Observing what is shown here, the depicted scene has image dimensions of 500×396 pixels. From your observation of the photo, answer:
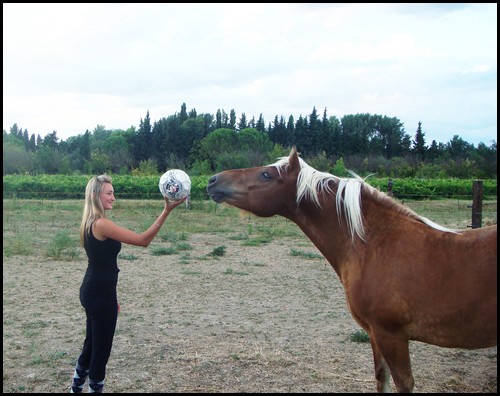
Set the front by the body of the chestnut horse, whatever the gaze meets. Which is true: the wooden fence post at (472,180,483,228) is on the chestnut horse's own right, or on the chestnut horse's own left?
on the chestnut horse's own right

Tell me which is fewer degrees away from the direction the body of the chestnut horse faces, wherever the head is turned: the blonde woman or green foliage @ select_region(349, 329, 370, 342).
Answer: the blonde woman

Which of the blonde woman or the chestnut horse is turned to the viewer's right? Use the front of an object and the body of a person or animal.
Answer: the blonde woman

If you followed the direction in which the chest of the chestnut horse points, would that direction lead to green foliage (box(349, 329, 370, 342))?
no

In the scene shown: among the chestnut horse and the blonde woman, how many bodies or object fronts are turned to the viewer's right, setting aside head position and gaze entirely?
1

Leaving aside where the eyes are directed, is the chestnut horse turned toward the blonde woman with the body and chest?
yes

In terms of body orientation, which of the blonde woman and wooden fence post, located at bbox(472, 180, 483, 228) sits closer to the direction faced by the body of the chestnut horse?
the blonde woman

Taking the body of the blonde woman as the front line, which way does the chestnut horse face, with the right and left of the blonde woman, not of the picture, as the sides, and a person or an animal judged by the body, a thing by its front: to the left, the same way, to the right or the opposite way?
the opposite way

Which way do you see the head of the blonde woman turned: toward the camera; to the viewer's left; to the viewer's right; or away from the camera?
to the viewer's right

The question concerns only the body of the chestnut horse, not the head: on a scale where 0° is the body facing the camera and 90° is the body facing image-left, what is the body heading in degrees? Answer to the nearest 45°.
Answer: approximately 90°

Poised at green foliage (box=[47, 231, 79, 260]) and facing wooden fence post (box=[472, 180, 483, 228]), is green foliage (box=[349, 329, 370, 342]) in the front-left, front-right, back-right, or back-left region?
front-right

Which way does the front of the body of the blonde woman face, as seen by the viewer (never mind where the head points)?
to the viewer's right

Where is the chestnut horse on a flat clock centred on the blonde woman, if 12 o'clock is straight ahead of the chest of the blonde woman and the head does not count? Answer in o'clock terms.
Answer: The chestnut horse is roughly at 1 o'clock from the blonde woman.

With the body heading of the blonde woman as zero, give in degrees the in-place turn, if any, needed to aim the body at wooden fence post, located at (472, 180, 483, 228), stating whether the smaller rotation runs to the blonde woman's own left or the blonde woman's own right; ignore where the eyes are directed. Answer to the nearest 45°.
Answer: approximately 45° to the blonde woman's own left
